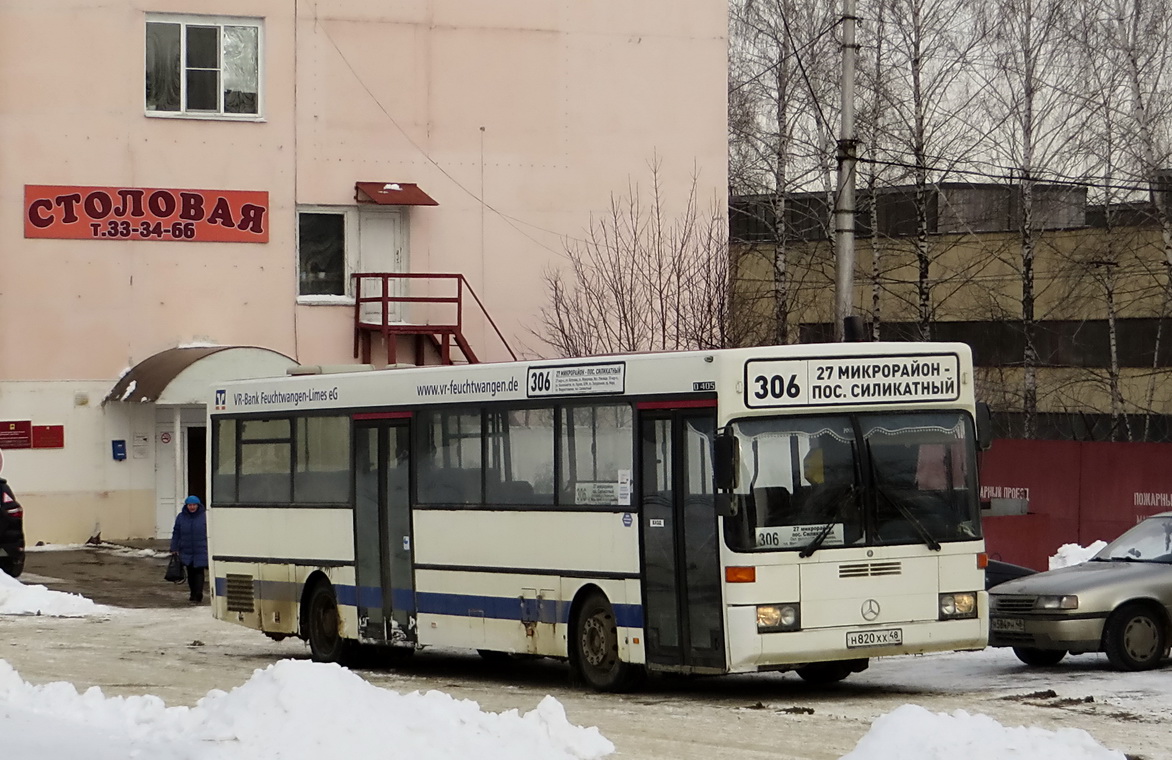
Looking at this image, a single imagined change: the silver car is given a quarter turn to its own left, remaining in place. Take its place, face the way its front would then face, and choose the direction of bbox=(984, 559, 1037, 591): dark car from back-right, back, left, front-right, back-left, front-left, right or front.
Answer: back-left

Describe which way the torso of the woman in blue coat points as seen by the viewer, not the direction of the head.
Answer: toward the camera

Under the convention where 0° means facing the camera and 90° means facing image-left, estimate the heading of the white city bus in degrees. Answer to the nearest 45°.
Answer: approximately 315°

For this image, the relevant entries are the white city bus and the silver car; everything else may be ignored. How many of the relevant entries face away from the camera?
0

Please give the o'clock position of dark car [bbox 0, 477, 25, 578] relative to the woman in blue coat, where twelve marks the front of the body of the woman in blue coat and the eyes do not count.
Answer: The dark car is roughly at 4 o'clock from the woman in blue coat.

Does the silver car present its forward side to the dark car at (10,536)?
no

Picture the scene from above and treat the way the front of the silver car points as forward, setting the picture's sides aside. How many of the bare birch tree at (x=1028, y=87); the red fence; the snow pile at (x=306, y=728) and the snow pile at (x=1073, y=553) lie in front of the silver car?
1

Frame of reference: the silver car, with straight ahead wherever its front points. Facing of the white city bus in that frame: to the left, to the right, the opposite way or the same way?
to the left

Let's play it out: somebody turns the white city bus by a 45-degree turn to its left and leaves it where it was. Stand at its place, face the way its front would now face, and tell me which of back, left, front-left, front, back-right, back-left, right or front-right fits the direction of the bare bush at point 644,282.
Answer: left

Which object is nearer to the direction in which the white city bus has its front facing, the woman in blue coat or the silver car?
the silver car

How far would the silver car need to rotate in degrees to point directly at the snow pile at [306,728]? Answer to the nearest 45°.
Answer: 0° — it already faces it

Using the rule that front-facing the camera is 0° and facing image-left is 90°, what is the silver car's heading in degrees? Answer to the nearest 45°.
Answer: approximately 45°

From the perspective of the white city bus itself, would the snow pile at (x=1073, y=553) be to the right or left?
on its left

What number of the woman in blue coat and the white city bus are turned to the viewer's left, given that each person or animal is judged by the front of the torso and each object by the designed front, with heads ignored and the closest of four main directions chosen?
0

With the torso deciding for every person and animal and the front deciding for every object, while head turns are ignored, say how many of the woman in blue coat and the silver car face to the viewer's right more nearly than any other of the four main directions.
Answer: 0

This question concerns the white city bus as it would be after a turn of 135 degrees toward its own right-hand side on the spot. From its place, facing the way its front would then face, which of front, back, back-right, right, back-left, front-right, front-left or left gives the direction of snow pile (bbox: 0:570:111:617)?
front-right

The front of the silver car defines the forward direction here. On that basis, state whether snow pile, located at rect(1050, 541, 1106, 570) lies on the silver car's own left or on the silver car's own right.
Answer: on the silver car's own right

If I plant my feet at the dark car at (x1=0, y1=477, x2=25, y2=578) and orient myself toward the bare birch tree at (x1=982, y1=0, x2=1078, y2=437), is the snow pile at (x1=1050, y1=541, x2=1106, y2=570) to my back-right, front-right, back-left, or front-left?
front-right
